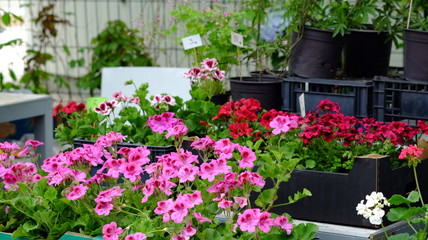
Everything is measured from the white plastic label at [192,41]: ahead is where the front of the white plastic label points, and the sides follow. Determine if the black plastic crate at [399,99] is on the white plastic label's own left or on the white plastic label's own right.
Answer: on the white plastic label's own left

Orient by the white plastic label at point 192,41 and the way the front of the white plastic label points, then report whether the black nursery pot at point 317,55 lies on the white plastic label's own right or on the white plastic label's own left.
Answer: on the white plastic label's own left

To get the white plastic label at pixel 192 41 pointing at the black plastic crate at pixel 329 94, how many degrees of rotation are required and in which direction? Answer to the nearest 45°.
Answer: approximately 45° to its left

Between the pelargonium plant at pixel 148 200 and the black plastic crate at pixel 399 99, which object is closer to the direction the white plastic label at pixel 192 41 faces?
the pelargonium plant

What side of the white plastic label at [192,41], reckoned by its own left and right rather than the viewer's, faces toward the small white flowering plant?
front

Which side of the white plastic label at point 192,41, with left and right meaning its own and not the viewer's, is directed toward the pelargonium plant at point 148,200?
front

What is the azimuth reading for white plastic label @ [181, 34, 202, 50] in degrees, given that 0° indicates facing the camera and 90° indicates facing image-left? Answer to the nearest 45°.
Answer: approximately 0°
